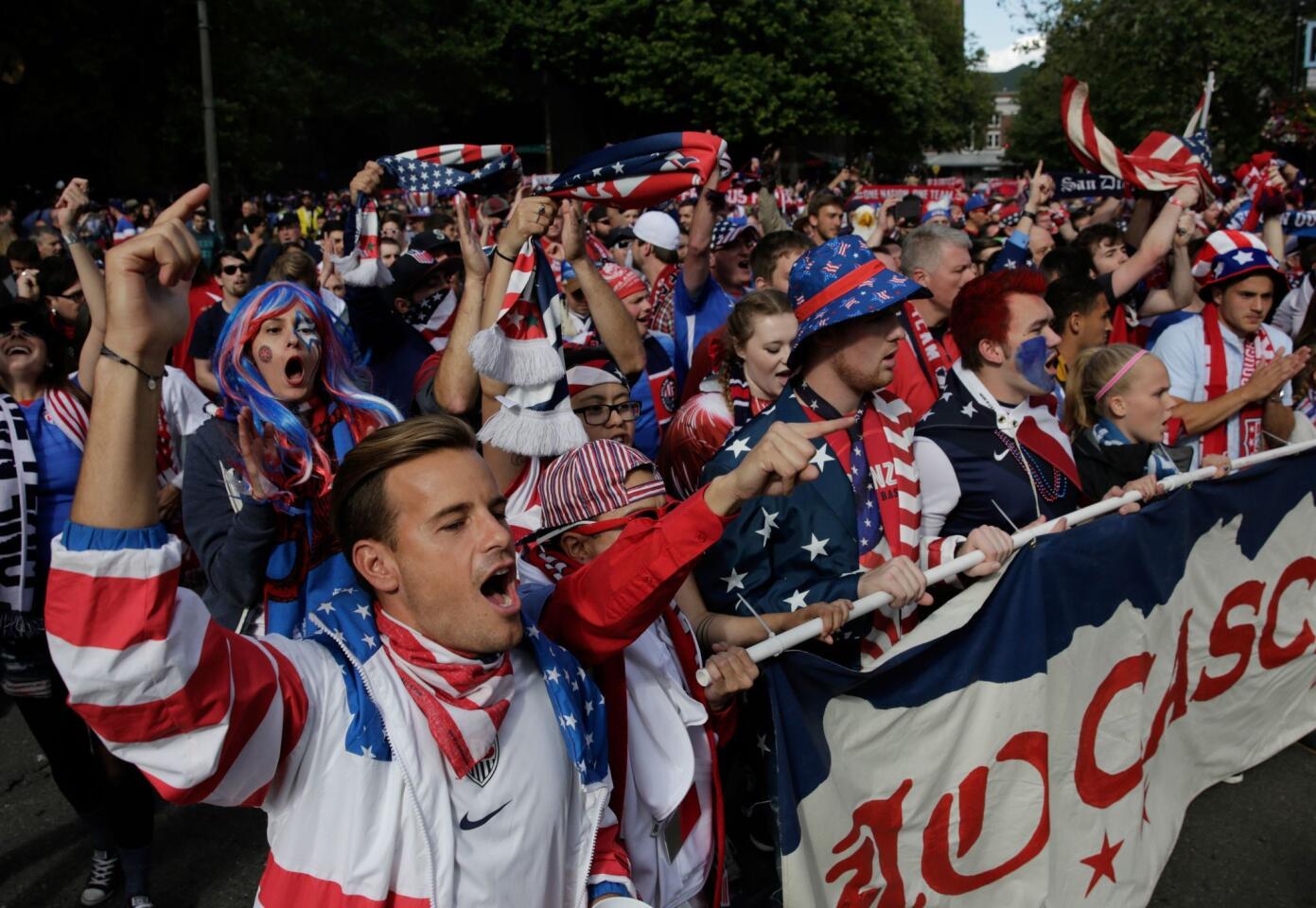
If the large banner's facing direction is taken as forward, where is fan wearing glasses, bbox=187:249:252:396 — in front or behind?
behind

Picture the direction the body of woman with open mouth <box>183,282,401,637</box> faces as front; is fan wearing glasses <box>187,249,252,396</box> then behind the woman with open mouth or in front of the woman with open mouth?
behind

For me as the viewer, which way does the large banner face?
facing the viewer and to the right of the viewer

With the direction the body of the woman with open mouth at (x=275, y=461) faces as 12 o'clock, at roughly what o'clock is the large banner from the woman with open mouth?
The large banner is roughly at 11 o'clock from the woman with open mouth.

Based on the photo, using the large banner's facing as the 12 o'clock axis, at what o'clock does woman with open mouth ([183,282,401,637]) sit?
The woman with open mouth is roughly at 4 o'clock from the large banner.
